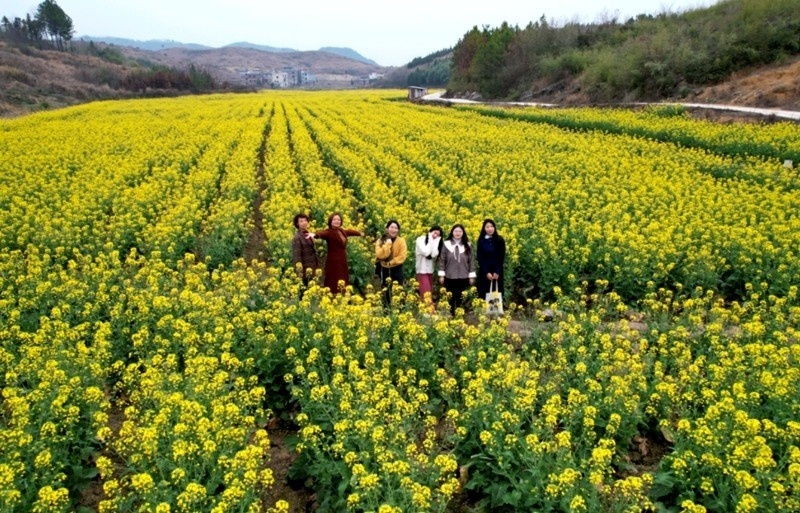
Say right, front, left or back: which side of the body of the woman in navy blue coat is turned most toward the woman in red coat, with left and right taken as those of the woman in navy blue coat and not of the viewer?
right

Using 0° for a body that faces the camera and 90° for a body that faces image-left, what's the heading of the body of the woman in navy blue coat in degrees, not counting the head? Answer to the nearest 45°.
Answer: approximately 0°

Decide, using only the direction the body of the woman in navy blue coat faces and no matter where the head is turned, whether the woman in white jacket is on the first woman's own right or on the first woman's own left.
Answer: on the first woman's own right
